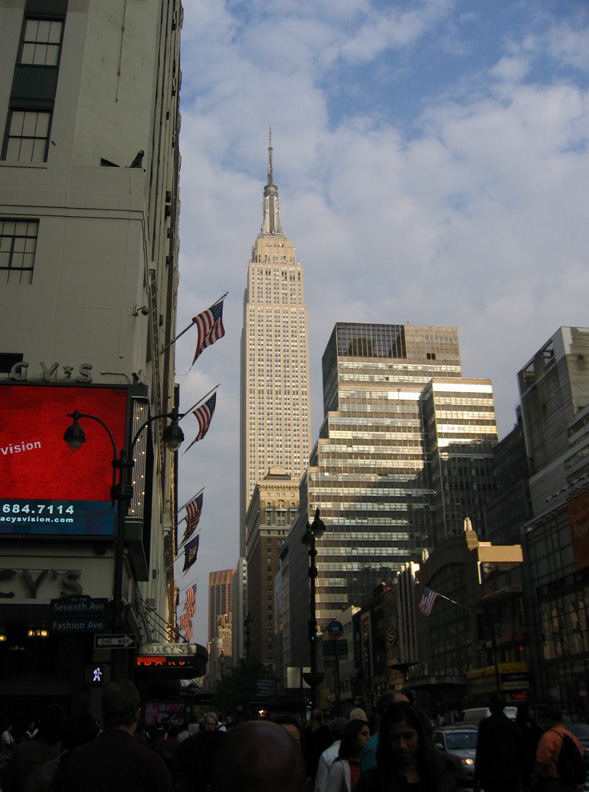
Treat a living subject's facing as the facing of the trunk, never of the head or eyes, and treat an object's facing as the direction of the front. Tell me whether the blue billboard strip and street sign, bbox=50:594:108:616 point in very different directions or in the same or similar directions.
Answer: same or similar directions

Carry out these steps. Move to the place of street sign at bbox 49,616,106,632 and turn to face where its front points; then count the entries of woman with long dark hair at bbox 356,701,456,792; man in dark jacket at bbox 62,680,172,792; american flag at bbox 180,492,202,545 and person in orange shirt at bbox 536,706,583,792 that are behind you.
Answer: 1

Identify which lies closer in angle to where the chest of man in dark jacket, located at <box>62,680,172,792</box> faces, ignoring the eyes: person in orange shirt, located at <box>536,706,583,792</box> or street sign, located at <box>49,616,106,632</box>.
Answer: the street sign

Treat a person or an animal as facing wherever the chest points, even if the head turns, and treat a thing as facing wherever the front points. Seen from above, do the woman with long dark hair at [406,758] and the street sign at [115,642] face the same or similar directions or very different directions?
same or similar directions

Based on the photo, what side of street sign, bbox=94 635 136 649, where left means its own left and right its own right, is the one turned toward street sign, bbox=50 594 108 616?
right

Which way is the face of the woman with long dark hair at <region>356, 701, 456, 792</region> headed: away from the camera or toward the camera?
toward the camera

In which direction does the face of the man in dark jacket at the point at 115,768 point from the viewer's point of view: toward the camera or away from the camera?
away from the camera

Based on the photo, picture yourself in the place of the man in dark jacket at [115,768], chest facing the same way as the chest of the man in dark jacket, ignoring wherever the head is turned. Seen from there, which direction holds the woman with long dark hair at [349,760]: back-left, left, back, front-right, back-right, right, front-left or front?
front-right

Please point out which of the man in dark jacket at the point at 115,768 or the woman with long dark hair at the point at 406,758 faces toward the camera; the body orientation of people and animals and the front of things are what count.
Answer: the woman with long dark hair

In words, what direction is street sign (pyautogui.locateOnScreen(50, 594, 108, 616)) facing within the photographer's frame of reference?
facing the viewer

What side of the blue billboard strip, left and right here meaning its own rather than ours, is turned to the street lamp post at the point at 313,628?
left

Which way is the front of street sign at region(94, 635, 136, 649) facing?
toward the camera
